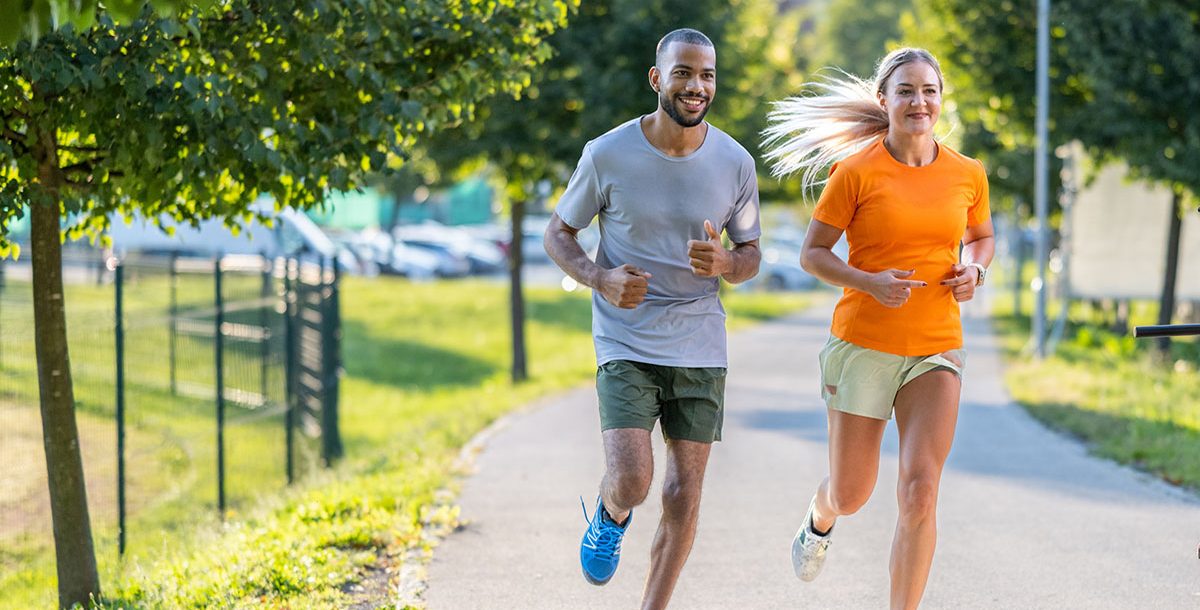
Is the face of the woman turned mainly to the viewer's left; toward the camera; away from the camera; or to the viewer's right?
toward the camera

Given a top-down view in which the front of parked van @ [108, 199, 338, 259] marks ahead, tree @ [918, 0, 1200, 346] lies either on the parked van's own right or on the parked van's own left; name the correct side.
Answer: on the parked van's own right

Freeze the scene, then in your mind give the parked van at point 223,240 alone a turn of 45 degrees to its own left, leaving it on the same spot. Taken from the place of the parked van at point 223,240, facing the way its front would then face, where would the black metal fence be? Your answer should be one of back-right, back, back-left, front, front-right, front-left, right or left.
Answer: back-right

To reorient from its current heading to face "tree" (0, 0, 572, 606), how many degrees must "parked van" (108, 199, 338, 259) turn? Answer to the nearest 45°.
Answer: approximately 90° to its right

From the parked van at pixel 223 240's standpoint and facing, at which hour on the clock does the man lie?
The man is roughly at 3 o'clock from the parked van.

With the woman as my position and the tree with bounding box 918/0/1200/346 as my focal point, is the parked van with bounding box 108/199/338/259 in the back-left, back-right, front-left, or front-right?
front-left

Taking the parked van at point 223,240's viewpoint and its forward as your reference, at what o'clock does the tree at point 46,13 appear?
The tree is roughly at 3 o'clock from the parked van.

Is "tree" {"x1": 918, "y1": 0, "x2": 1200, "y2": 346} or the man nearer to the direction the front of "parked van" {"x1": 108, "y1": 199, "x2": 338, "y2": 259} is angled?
the tree

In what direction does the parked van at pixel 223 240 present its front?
to the viewer's right

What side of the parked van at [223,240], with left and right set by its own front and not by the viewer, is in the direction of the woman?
right
